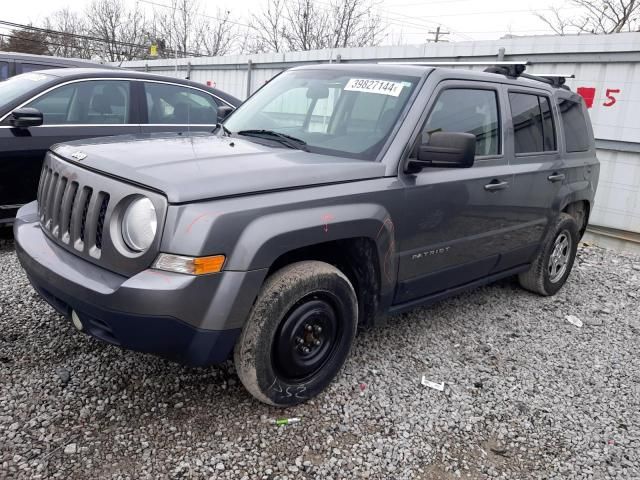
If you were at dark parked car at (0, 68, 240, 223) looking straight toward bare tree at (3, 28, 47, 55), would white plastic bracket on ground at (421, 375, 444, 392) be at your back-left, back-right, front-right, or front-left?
back-right

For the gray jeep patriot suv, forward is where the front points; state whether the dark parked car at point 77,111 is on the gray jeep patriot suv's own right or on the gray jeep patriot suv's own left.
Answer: on the gray jeep patriot suv's own right

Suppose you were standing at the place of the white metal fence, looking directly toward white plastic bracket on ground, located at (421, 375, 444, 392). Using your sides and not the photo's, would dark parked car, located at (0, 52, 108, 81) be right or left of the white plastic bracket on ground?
right

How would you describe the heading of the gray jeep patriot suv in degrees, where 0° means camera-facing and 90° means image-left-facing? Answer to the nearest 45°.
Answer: approximately 45°

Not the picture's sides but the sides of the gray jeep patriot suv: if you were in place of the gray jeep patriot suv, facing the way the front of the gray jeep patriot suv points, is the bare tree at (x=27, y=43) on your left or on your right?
on your right

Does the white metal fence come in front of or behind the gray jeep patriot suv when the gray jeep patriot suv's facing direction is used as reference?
behind

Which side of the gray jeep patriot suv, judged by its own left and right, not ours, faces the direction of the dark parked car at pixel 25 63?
right
